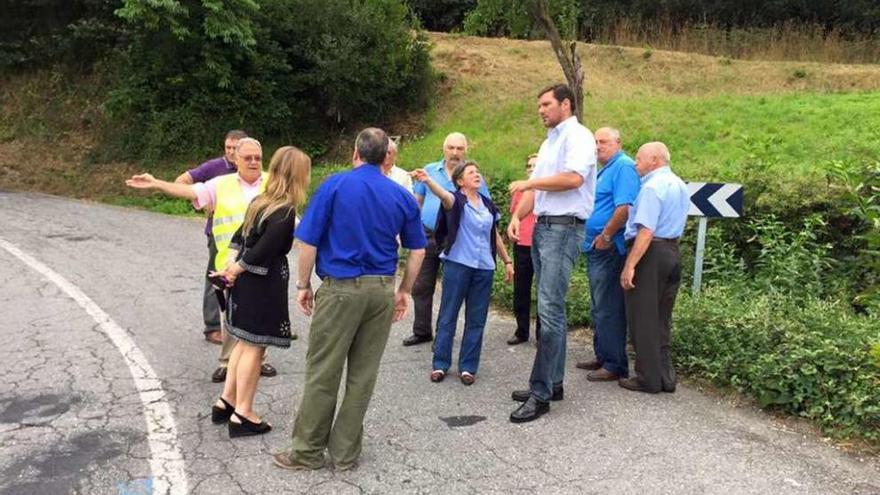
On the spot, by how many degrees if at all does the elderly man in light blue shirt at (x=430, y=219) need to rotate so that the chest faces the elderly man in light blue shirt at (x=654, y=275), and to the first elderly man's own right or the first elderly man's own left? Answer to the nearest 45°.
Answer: approximately 45° to the first elderly man's own left

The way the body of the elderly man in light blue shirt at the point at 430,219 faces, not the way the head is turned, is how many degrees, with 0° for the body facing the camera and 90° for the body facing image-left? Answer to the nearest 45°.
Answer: approximately 0°

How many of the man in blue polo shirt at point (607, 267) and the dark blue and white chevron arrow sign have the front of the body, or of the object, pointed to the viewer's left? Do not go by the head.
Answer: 1

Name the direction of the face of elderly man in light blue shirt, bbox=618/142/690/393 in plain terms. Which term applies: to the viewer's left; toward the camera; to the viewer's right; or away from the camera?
to the viewer's left

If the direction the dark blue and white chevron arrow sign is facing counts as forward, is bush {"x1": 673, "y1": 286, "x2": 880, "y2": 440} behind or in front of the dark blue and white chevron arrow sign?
in front

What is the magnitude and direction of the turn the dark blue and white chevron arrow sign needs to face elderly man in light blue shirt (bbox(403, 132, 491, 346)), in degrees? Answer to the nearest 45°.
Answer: approximately 45° to its right

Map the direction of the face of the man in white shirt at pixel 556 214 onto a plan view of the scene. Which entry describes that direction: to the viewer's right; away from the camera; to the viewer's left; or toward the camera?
to the viewer's left

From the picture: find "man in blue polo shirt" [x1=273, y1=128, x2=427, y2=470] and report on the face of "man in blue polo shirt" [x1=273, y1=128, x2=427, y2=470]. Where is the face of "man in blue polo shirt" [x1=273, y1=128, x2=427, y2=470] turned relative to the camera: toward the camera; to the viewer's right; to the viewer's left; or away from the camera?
away from the camera

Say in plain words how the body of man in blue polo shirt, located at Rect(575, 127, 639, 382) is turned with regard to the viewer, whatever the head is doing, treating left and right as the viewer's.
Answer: facing to the left of the viewer

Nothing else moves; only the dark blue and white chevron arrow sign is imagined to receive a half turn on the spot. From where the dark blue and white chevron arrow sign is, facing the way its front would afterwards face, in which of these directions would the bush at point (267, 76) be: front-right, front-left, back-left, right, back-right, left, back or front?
front-left

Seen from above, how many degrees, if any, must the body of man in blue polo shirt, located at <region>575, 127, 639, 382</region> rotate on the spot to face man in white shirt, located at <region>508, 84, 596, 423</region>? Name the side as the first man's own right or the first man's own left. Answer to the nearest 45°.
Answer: approximately 45° to the first man's own left

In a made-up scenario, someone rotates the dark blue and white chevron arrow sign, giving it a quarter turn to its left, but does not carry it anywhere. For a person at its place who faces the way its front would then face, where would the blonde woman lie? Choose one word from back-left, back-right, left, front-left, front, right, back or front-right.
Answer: back-right
